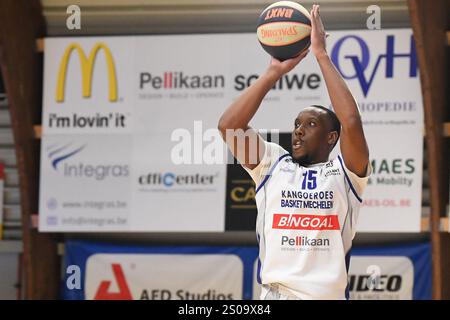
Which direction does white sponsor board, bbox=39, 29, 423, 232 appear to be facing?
toward the camera

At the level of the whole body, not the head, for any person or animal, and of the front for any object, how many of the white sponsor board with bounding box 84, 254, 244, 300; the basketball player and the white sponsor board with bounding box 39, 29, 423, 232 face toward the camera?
3

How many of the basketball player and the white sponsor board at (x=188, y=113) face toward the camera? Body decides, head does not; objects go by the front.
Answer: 2

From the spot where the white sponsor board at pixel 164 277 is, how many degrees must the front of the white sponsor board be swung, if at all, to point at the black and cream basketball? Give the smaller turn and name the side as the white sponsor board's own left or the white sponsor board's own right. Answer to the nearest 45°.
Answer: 0° — it already faces it

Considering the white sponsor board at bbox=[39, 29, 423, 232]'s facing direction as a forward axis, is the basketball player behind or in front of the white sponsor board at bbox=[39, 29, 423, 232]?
in front

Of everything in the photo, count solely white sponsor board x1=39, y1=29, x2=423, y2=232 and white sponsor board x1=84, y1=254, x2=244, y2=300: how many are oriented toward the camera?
2

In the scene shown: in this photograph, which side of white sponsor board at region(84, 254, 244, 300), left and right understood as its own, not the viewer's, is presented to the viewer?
front

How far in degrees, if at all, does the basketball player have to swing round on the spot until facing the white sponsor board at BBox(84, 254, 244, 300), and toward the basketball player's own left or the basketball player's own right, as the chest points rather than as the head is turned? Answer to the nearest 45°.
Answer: approximately 180°

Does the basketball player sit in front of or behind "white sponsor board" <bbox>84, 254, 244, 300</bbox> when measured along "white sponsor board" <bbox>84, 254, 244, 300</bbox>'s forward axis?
in front

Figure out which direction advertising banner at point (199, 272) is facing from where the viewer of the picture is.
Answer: facing the viewer

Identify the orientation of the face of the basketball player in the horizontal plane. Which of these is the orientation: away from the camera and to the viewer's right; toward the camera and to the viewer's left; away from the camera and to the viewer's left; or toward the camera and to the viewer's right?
toward the camera and to the viewer's left

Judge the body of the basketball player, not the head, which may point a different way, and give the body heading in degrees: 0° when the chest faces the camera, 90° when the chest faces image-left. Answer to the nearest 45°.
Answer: approximately 0°
